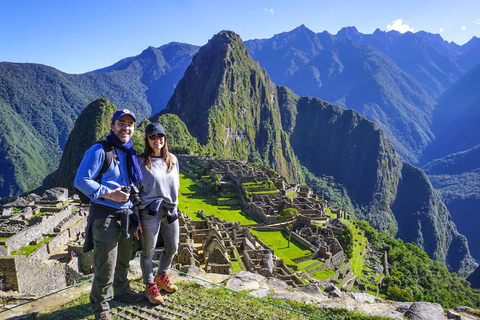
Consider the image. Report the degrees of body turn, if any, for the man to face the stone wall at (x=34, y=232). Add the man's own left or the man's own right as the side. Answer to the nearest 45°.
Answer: approximately 135° to the man's own left

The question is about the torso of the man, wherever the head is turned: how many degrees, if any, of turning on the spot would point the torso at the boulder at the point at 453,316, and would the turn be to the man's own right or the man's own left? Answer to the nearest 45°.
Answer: approximately 45° to the man's own left

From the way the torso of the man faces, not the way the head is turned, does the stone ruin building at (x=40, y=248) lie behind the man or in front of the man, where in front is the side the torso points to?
behind

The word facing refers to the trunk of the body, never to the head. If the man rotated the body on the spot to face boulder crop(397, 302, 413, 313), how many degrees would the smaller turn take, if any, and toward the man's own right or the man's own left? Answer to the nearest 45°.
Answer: approximately 45° to the man's own left

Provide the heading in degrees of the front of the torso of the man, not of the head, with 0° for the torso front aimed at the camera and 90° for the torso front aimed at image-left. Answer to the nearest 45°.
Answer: approximately 315°

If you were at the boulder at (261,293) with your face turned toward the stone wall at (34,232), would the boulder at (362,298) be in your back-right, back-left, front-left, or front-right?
back-right

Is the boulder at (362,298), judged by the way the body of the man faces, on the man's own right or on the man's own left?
on the man's own left

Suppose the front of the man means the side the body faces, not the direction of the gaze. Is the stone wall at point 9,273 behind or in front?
behind

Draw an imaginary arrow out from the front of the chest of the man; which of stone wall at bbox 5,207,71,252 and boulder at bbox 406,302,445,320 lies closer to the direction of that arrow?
the boulder

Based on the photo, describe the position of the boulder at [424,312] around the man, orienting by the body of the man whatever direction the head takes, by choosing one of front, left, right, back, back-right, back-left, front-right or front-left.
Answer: front-left
